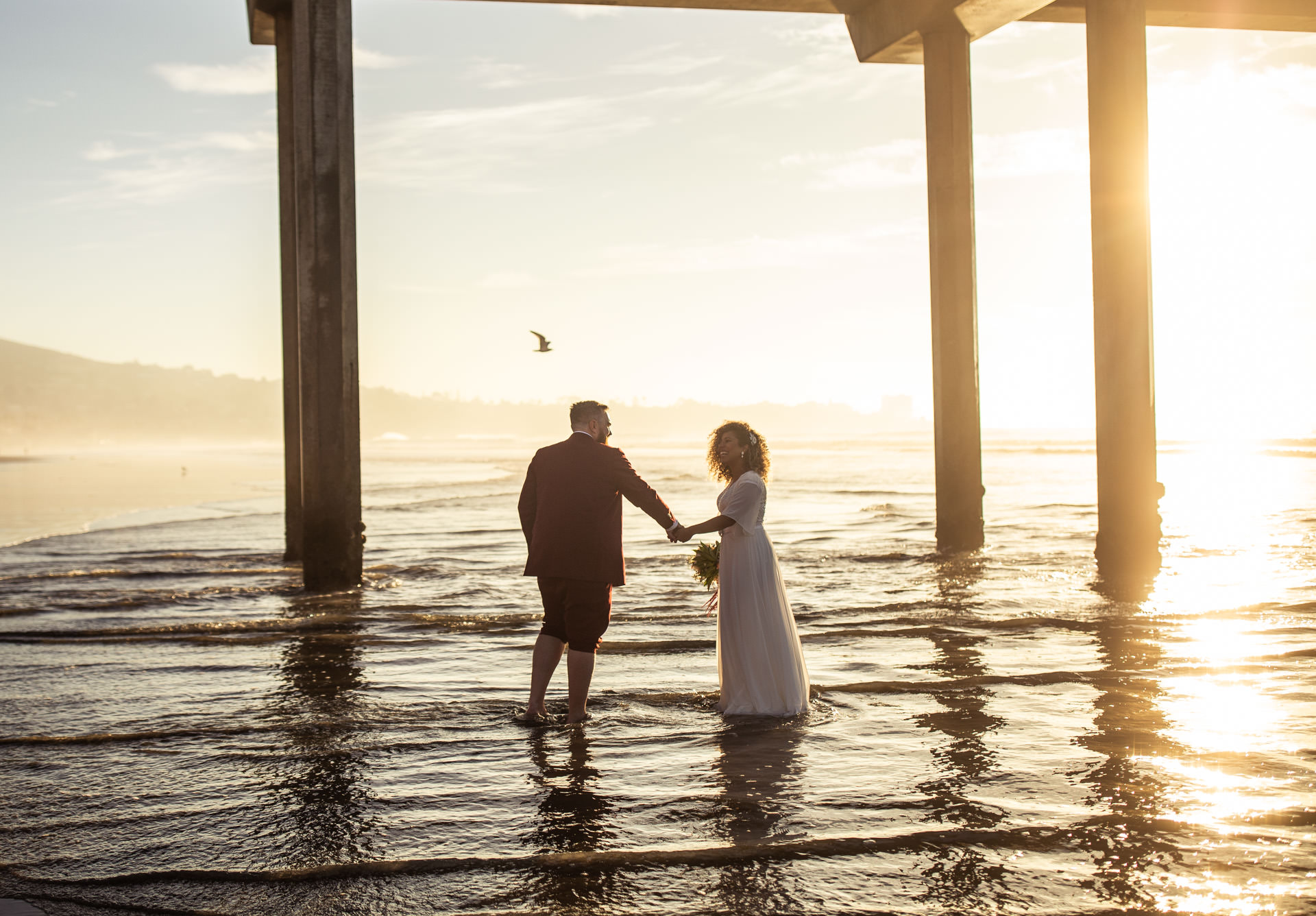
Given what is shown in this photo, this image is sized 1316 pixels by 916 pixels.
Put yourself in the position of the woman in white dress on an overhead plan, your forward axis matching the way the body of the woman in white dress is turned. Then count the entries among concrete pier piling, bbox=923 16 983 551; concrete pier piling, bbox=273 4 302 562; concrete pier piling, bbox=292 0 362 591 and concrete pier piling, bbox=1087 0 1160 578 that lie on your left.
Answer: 0

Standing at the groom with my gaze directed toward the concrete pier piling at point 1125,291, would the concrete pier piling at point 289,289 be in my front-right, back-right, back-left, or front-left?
front-left

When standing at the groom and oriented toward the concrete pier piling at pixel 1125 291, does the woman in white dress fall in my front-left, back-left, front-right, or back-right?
front-right

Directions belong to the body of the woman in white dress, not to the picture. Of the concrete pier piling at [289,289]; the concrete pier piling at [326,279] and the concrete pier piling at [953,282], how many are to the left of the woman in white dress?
0

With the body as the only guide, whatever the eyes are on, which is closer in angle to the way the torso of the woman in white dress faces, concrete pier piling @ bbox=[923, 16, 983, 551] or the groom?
the groom

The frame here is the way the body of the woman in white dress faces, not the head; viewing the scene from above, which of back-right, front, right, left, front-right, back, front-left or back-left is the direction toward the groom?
front

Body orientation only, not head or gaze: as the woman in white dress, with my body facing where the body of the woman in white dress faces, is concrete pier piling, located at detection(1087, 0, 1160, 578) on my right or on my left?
on my right

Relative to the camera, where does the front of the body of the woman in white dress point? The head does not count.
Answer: to the viewer's left

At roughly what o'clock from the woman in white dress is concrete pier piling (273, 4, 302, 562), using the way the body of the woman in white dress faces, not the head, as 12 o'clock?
The concrete pier piling is roughly at 2 o'clock from the woman in white dress.

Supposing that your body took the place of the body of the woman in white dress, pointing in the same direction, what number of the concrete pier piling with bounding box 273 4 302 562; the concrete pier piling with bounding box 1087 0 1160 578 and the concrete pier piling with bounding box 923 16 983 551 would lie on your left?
0

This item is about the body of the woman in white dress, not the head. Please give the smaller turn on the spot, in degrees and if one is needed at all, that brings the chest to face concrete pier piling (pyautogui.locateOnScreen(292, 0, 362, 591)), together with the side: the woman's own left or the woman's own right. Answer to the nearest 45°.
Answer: approximately 45° to the woman's own right

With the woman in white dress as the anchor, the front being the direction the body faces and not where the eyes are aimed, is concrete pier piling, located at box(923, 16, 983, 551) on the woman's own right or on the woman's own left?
on the woman's own right
